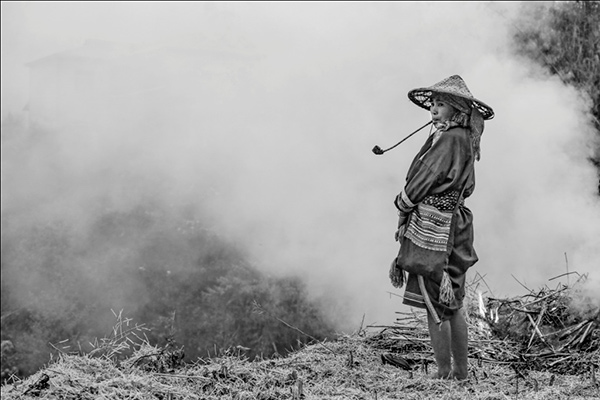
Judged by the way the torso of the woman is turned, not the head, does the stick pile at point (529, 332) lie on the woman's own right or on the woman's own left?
on the woman's own right

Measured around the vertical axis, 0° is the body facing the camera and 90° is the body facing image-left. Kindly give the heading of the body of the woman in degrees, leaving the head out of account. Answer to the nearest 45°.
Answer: approximately 90°
